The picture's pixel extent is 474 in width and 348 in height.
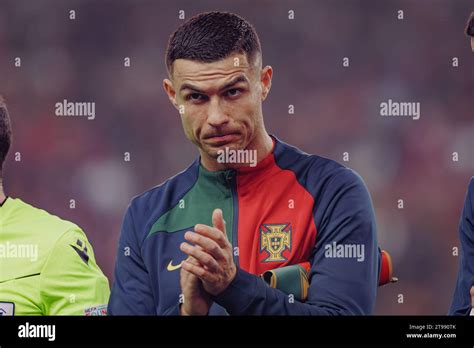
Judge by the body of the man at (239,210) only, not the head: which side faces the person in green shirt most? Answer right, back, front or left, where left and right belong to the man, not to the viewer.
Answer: right

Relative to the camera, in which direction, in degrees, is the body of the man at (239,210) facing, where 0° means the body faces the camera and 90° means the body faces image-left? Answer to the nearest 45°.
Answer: approximately 0°
